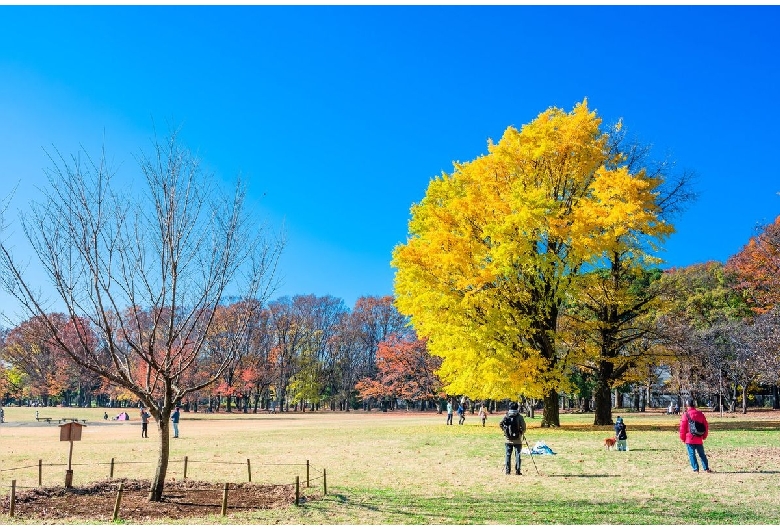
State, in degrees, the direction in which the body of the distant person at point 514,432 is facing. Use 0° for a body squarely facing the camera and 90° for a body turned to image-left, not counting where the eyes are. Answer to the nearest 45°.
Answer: approximately 180°

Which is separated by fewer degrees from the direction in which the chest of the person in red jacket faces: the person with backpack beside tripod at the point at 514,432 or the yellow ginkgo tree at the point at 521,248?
the yellow ginkgo tree

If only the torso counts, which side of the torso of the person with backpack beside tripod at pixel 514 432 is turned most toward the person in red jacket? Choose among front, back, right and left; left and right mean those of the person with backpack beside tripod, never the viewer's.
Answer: right

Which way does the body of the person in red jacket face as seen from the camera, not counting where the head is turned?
away from the camera

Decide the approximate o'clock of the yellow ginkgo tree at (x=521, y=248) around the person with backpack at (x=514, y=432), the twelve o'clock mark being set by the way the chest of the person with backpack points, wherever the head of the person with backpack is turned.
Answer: The yellow ginkgo tree is roughly at 12 o'clock from the person with backpack.

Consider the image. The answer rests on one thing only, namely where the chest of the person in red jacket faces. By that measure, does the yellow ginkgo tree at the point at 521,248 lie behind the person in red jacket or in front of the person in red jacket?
in front

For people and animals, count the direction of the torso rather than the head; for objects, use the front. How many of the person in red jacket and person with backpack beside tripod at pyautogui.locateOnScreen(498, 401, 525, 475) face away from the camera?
2

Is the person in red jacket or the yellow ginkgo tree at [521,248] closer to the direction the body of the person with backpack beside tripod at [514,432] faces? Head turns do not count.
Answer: the yellow ginkgo tree

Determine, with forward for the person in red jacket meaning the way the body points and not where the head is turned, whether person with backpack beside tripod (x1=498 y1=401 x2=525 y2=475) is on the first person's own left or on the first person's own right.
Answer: on the first person's own left
